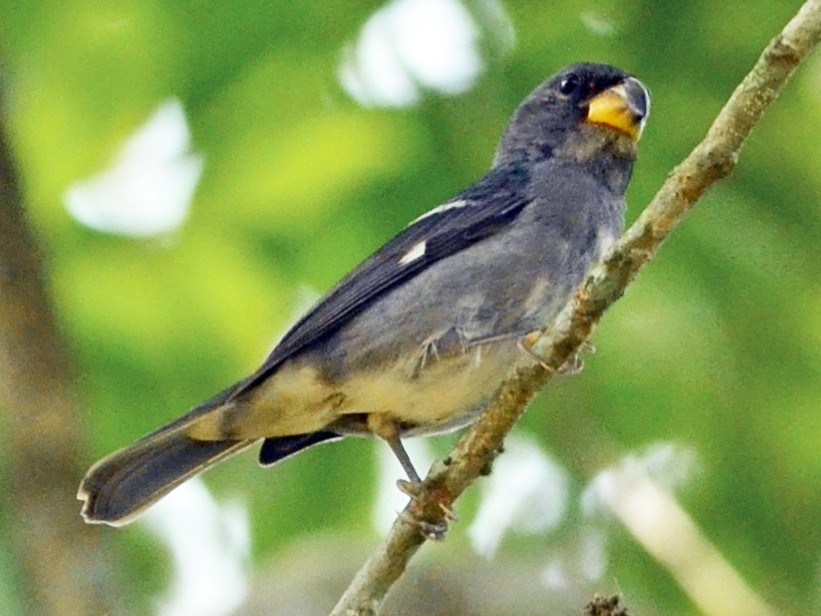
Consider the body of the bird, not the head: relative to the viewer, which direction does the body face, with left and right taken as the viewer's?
facing to the right of the viewer
